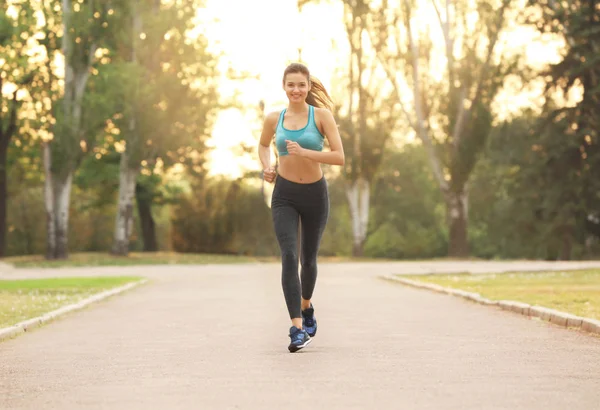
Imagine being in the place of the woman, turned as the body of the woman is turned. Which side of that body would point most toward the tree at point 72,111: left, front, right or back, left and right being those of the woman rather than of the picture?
back

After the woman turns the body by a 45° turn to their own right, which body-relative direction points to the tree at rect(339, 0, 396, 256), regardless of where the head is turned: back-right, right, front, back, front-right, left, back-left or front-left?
back-right

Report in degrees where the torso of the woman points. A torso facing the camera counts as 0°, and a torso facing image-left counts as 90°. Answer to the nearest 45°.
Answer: approximately 0°

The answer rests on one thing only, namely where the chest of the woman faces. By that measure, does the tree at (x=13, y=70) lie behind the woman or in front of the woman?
behind

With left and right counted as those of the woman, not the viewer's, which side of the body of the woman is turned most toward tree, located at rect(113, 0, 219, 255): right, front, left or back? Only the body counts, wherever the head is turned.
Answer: back
